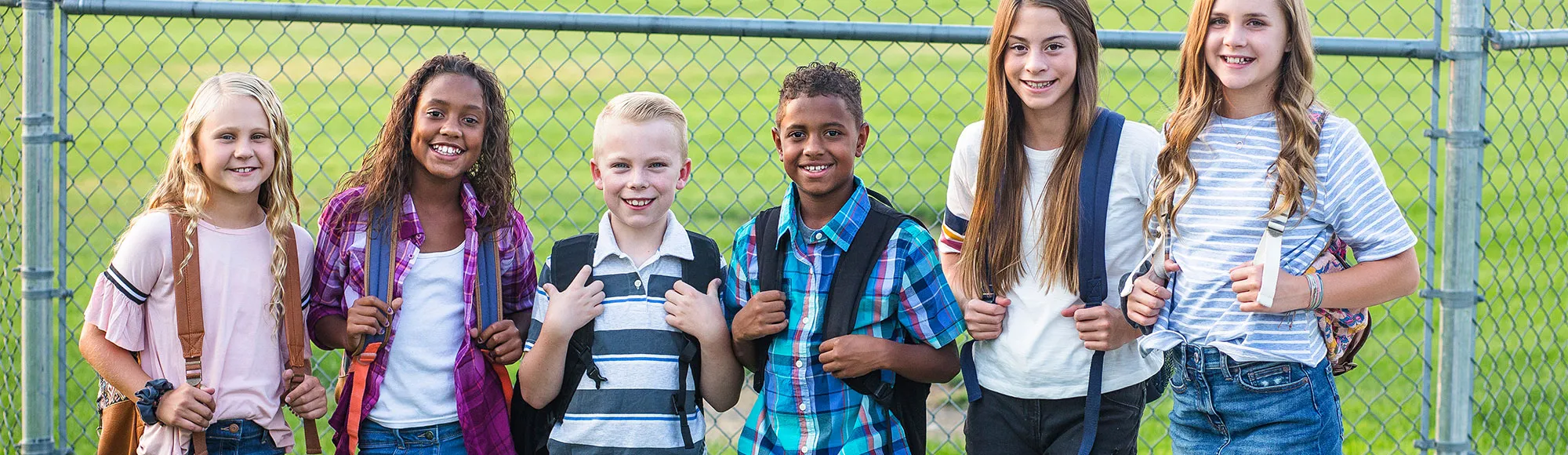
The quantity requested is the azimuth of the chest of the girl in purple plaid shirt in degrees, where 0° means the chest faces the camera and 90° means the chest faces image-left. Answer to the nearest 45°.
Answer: approximately 0°

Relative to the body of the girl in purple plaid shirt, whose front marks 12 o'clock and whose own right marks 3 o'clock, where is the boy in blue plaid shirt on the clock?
The boy in blue plaid shirt is roughly at 10 o'clock from the girl in purple plaid shirt.

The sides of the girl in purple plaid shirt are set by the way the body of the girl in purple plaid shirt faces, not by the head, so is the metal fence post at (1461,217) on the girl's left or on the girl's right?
on the girl's left

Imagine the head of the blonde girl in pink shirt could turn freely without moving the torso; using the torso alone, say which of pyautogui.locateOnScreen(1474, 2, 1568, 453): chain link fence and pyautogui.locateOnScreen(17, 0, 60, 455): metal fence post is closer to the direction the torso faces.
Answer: the chain link fence

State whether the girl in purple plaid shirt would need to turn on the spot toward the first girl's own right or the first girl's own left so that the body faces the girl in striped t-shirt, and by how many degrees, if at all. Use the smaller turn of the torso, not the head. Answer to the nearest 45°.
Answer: approximately 45° to the first girl's own left

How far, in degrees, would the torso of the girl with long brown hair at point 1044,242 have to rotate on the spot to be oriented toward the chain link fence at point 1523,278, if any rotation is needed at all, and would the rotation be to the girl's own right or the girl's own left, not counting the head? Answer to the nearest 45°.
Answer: approximately 135° to the girl's own left

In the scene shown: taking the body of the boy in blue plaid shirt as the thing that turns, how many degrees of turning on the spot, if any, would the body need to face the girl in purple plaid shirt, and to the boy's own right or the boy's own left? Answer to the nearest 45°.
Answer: approximately 45° to the boy's own right

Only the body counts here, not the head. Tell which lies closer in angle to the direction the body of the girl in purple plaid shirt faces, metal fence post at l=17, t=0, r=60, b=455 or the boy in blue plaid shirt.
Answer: the boy in blue plaid shirt

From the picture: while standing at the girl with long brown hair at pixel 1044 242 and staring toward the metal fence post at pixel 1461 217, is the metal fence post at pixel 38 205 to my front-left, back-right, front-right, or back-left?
back-left

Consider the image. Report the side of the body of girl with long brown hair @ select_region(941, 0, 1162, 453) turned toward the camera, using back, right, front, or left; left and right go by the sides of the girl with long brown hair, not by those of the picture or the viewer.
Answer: front

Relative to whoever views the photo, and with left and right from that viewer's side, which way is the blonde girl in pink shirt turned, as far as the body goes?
facing the viewer and to the right of the viewer

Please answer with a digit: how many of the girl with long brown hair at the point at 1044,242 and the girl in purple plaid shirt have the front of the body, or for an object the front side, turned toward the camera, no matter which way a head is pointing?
2
